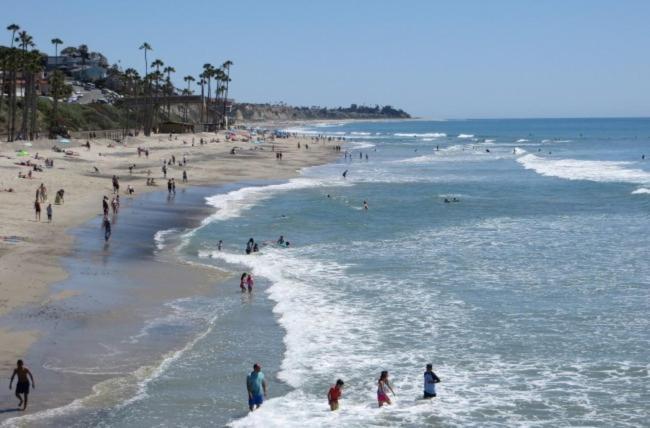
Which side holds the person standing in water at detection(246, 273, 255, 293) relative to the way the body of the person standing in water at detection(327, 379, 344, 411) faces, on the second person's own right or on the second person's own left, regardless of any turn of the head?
on the second person's own left

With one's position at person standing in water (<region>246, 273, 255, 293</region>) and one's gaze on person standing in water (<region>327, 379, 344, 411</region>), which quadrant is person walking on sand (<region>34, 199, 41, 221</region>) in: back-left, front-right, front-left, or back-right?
back-right
